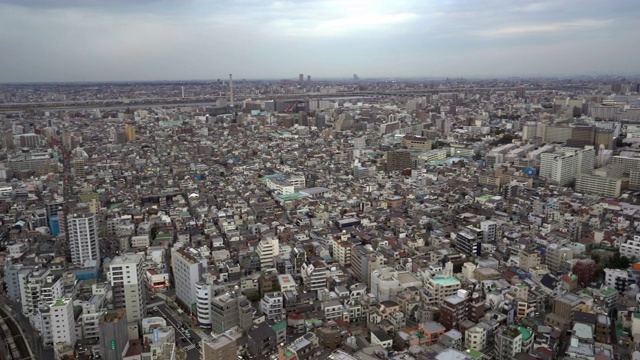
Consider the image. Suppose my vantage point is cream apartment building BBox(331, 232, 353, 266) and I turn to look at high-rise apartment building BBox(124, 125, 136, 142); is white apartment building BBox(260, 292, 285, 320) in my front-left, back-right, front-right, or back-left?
back-left

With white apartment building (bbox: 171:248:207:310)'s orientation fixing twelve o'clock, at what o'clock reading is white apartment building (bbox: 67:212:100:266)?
white apartment building (bbox: 67:212:100:266) is roughly at 3 o'clock from white apartment building (bbox: 171:248:207:310).

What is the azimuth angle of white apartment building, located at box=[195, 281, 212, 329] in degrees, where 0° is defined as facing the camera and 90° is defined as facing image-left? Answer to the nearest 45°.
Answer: approximately 45°

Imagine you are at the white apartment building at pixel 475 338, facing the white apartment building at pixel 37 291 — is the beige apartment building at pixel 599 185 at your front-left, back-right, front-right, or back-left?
back-right

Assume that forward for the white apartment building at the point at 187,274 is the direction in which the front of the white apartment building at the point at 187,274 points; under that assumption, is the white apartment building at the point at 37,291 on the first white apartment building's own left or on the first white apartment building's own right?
on the first white apartment building's own right

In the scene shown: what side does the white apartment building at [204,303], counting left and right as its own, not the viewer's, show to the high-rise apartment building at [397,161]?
back

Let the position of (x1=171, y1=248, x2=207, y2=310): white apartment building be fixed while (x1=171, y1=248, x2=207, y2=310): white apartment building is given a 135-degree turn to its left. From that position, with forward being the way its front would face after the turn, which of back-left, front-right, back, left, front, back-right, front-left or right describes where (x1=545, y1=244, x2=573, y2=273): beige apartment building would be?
front
